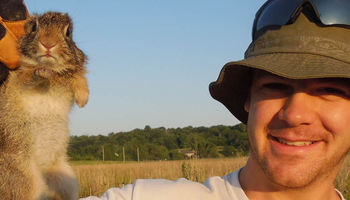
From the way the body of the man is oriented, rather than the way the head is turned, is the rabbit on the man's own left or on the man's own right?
on the man's own right

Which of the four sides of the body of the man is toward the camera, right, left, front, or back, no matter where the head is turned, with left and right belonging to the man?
front
